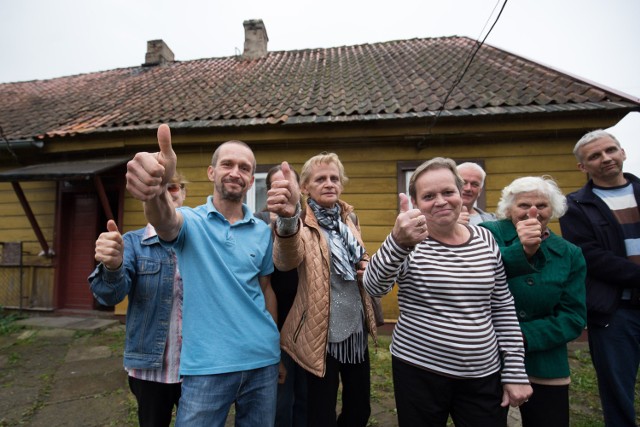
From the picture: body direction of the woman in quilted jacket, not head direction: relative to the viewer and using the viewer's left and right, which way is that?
facing the viewer and to the right of the viewer

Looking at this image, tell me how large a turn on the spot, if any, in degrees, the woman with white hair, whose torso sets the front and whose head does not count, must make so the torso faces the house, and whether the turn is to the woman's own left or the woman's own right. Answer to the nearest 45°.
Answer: approximately 135° to the woman's own right

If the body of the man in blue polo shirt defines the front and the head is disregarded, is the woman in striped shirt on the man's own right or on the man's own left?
on the man's own left

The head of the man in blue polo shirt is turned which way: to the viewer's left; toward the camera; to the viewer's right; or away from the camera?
toward the camera

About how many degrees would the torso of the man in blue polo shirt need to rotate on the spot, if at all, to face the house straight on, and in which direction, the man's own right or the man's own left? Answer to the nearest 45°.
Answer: approximately 180°

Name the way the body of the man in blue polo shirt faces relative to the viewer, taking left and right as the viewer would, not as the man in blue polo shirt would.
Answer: facing the viewer

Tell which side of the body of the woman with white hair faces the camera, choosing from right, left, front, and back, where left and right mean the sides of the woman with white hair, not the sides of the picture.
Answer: front

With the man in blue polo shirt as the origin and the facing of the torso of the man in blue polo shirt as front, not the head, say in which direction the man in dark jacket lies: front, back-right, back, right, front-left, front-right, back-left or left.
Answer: left

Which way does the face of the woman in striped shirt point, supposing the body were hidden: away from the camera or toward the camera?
toward the camera

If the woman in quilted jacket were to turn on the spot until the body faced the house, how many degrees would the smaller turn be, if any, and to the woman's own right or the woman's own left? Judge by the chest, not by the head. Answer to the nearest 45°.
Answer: approximately 135° to the woman's own left

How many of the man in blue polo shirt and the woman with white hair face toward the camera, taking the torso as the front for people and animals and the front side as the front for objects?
2

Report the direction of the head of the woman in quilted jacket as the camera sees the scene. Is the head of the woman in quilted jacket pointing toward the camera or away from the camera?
toward the camera

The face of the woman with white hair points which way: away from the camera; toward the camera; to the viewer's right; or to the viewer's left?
toward the camera

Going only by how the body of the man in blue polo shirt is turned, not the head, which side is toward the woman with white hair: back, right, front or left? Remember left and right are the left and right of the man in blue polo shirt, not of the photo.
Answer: left

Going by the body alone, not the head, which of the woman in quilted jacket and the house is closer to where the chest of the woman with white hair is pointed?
the woman in quilted jacket
